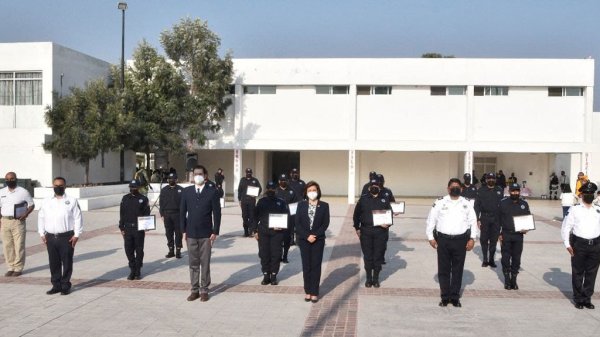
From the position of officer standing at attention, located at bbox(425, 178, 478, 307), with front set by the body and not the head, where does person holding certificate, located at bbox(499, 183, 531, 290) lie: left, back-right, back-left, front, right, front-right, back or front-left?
back-left

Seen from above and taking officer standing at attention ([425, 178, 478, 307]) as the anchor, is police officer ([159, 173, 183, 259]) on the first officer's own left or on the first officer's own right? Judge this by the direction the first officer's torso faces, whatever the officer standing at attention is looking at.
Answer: on the first officer's own right

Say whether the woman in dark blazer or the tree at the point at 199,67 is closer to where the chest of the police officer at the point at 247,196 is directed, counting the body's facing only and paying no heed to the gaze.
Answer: the woman in dark blazer

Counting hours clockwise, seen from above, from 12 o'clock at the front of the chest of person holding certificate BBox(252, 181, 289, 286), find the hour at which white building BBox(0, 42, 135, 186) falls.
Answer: The white building is roughly at 5 o'clock from the person holding certificate.

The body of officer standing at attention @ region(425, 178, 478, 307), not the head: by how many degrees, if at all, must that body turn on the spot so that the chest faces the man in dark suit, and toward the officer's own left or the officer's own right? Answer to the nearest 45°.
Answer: approximately 90° to the officer's own right

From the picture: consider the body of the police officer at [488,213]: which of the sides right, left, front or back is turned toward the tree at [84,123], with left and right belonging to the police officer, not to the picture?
right

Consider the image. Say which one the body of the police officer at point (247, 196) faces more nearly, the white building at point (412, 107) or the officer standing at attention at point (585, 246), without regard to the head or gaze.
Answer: the officer standing at attention

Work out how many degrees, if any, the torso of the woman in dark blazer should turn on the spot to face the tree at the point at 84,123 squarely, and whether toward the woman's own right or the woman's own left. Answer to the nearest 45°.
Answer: approximately 135° to the woman's own right

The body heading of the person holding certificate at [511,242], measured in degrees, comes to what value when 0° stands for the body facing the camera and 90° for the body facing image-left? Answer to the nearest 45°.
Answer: approximately 0°

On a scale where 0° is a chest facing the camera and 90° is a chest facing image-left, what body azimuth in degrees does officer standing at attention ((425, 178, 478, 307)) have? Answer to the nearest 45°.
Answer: approximately 0°
